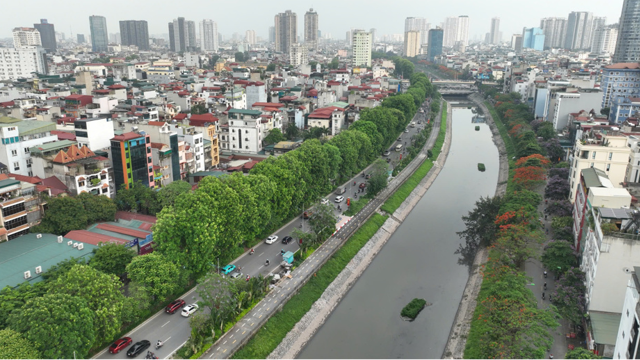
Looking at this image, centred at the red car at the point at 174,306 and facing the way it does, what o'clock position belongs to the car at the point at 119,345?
The car is roughly at 12 o'clock from the red car.

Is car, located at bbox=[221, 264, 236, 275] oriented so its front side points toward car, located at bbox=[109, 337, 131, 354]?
yes

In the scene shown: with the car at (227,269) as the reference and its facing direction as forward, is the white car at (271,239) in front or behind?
behind

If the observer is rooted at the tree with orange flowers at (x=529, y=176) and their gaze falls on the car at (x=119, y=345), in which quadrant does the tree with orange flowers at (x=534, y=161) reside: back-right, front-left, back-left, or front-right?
back-right

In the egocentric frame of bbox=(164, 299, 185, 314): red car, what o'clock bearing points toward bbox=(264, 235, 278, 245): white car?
The white car is roughly at 6 o'clock from the red car.

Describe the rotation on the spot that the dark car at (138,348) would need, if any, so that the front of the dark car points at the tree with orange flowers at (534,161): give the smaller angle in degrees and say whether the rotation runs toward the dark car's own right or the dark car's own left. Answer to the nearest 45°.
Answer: approximately 135° to the dark car's own left

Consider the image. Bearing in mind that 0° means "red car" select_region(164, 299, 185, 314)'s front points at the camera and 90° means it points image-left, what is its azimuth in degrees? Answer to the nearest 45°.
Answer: approximately 45°

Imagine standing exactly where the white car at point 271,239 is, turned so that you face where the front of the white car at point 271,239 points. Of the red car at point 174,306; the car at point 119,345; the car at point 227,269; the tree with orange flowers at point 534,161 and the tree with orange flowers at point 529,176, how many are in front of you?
3
